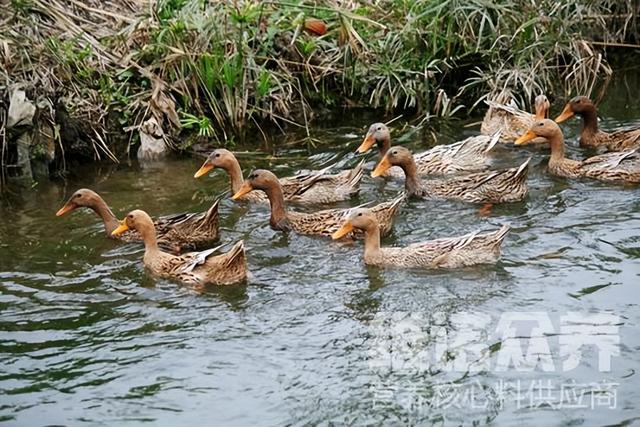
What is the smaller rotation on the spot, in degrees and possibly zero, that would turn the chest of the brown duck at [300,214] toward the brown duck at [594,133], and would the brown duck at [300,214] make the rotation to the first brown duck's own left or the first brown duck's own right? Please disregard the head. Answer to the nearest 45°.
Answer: approximately 135° to the first brown duck's own right

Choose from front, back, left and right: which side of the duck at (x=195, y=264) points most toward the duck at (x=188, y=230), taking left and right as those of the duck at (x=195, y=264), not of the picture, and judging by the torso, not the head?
right

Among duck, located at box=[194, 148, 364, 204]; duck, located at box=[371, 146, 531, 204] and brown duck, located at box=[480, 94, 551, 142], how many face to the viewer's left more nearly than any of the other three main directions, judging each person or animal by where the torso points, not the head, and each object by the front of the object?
2

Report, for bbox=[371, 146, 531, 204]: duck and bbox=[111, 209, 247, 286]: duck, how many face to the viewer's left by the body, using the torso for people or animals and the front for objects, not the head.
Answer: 2

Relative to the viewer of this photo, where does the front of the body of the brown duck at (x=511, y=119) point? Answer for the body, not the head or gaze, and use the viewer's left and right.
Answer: facing to the right of the viewer

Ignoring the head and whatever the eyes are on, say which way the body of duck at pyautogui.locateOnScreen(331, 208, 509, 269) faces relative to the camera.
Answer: to the viewer's left

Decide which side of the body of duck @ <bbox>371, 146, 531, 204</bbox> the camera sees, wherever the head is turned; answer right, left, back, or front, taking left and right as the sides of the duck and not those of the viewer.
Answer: left

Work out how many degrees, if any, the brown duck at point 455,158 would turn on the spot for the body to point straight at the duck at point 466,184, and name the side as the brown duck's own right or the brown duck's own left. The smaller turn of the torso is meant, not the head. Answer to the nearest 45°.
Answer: approximately 90° to the brown duck's own left

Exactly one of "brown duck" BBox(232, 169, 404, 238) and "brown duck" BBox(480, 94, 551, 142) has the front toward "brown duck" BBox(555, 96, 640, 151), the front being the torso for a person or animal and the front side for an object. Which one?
"brown duck" BBox(480, 94, 551, 142)

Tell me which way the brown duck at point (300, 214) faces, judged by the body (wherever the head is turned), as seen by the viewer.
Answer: to the viewer's left

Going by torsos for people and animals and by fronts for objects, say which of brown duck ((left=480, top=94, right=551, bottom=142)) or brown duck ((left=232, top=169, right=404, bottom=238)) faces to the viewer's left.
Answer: brown duck ((left=232, top=169, right=404, bottom=238))

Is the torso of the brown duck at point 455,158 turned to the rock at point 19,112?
yes

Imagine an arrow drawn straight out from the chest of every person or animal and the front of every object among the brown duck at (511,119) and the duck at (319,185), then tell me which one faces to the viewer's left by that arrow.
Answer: the duck

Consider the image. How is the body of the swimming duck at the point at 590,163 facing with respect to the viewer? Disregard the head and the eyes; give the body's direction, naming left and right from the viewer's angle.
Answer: facing to the left of the viewer

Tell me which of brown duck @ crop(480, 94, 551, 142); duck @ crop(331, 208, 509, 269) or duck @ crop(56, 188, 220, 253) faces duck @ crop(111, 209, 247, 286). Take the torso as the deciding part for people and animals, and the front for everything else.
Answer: duck @ crop(331, 208, 509, 269)

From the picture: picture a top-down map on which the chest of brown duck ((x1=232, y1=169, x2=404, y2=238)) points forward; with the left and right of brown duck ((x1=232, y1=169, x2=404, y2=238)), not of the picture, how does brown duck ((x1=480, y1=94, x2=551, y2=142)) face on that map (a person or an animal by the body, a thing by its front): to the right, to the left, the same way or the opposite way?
the opposite way
